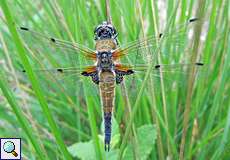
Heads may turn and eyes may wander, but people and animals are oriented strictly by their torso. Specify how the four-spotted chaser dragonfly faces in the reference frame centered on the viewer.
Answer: facing away from the viewer

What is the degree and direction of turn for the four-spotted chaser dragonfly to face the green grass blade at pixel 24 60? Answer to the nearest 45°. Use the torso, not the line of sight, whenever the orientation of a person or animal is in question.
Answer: approximately 135° to its left
